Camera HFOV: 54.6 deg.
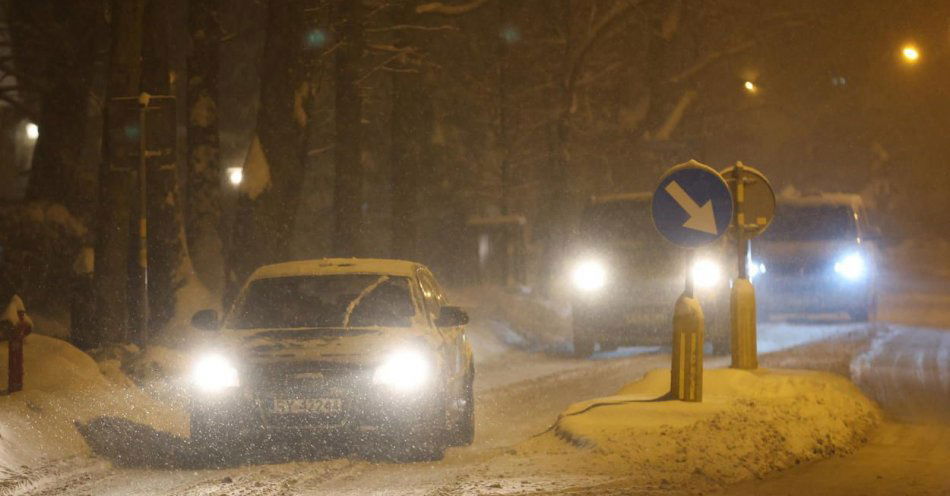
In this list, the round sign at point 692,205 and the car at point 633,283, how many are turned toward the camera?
2

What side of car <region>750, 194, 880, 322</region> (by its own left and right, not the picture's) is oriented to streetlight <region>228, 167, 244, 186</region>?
right

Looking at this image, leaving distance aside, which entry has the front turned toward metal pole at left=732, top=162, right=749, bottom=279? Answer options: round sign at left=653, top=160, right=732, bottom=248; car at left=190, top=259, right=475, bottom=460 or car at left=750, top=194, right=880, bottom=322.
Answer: car at left=750, top=194, right=880, bottom=322

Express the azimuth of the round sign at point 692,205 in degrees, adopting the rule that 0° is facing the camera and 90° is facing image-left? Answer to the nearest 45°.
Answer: approximately 0°

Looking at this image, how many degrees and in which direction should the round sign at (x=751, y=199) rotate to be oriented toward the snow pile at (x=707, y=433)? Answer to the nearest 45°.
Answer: approximately 180°

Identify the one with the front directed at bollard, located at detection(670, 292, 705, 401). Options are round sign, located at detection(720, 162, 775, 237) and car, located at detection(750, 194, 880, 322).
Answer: the car

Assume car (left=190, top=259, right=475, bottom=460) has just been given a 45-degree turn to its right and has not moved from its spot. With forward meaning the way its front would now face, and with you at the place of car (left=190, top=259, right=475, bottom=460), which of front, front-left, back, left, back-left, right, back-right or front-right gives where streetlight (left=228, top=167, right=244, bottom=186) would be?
back-right

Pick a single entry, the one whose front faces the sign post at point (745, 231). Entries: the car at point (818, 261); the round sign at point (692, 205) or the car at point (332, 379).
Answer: the car at point (818, 261)

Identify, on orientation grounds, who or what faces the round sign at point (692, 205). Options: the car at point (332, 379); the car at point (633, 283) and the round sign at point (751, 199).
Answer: the car at point (633, 283)

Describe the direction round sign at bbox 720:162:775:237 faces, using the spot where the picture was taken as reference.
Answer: facing away from the viewer
